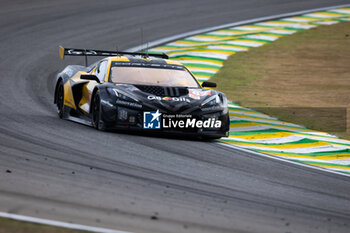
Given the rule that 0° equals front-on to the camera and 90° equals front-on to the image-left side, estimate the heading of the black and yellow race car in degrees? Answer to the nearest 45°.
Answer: approximately 315°
